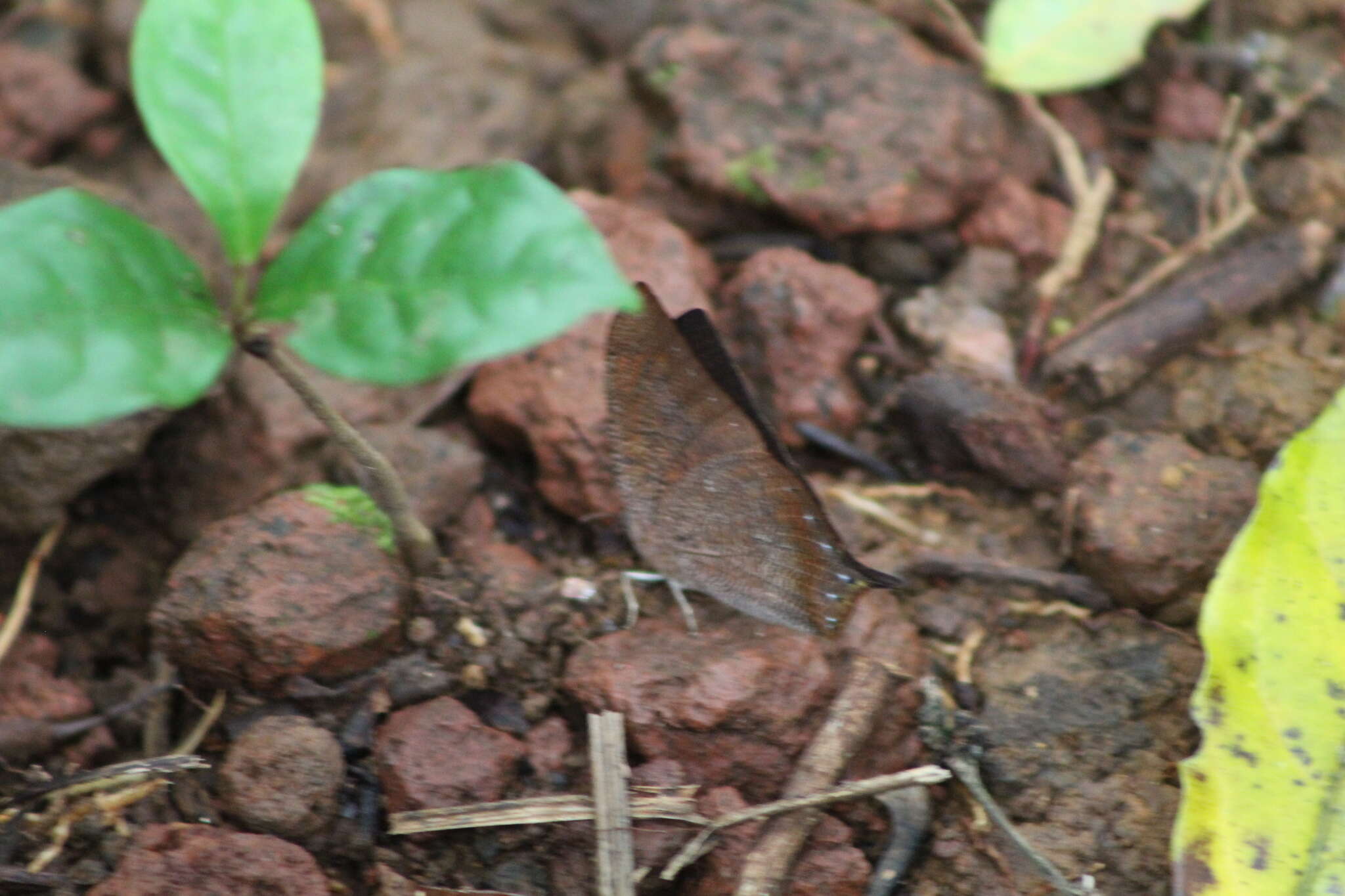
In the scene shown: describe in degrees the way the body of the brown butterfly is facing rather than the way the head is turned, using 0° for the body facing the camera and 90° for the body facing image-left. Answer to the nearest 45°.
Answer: approximately 90°

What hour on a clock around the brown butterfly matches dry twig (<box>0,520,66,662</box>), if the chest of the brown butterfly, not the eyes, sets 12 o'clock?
The dry twig is roughly at 12 o'clock from the brown butterfly.

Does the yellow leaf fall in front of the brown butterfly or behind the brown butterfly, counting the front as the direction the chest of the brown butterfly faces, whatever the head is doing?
behind

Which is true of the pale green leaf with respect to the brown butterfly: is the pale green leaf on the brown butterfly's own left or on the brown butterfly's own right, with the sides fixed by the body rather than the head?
on the brown butterfly's own right
